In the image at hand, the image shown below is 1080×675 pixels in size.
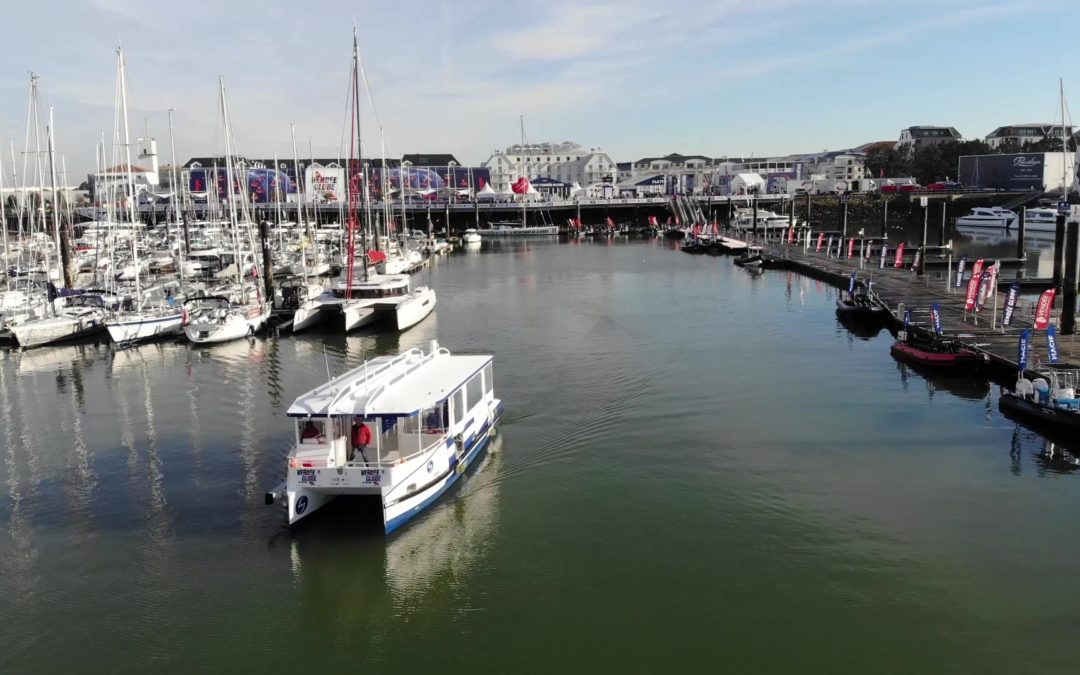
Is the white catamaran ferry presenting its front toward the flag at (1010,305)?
no

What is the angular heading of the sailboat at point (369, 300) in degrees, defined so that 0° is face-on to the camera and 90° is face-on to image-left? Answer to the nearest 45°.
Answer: approximately 45°

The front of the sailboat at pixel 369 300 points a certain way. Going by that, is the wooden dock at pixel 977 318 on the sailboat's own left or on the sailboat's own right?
on the sailboat's own left

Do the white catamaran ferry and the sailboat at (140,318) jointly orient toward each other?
no

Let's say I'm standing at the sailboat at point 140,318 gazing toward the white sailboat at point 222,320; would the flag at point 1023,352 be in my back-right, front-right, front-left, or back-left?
front-right

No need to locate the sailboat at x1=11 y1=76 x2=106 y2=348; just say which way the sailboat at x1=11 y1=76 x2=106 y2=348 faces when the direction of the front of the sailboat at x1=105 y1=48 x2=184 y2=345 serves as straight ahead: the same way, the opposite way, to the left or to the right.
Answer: the same way

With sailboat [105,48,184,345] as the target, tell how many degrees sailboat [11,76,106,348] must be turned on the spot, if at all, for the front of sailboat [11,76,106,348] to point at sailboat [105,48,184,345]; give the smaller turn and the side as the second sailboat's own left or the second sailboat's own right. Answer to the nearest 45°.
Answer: approximately 90° to the second sailboat's own left

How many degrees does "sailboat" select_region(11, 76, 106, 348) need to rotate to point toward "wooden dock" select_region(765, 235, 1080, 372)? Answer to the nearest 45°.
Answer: approximately 90° to its left

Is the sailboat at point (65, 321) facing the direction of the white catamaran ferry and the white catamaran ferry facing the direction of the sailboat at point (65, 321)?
no

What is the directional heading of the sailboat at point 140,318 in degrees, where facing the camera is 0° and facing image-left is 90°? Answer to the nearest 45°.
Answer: approximately 45°

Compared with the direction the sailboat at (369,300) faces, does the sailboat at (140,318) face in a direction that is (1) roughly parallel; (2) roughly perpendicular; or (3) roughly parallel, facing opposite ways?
roughly parallel
